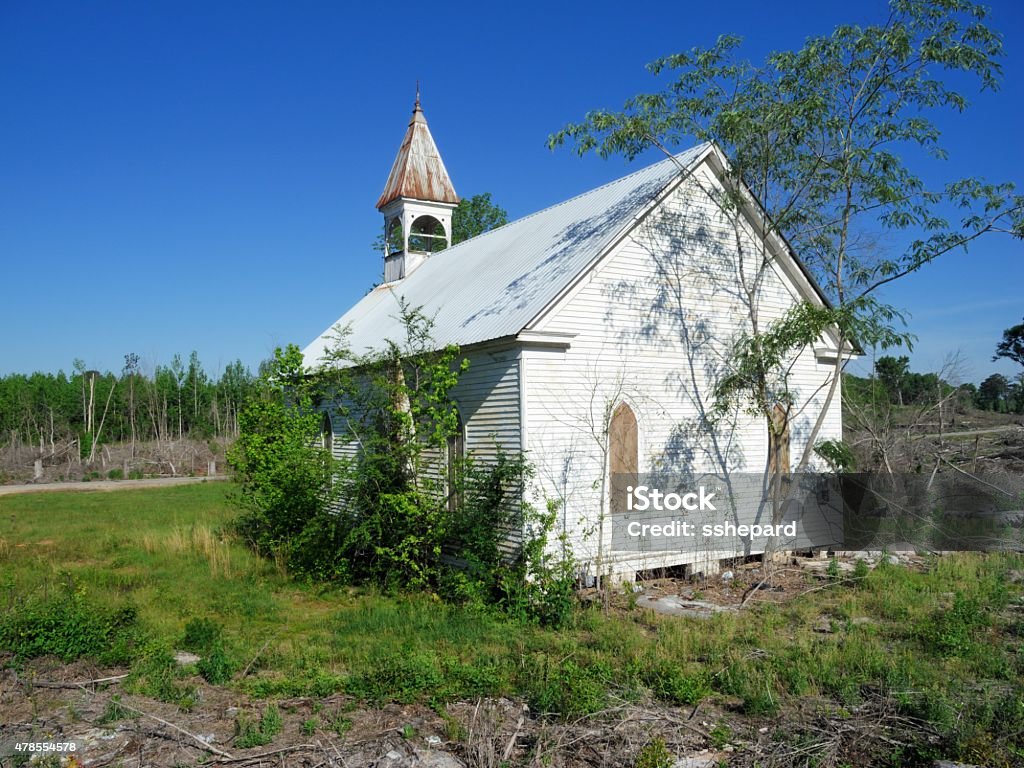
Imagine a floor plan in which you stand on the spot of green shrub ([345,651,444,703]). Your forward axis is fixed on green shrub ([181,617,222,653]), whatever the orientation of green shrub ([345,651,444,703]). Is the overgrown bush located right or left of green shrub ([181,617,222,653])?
right

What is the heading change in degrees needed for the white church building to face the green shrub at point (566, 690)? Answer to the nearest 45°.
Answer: approximately 135° to its left

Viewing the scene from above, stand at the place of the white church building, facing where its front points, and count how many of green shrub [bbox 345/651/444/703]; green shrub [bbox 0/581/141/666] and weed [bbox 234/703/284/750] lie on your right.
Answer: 0

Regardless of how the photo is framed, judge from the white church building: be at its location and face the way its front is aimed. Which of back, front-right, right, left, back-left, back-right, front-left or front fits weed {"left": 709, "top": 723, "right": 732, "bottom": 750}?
back-left

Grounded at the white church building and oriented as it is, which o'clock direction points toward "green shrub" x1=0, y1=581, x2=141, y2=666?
The green shrub is roughly at 9 o'clock from the white church building.

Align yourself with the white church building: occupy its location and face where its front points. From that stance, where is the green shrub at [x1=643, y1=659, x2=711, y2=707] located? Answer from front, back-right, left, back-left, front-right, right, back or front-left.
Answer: back-left

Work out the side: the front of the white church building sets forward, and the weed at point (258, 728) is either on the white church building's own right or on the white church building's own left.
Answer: on the white church building's own left

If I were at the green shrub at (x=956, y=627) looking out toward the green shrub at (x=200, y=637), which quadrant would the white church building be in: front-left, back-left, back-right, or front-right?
front-right

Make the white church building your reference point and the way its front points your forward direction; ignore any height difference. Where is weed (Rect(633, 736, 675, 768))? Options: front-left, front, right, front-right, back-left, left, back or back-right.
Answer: back-left

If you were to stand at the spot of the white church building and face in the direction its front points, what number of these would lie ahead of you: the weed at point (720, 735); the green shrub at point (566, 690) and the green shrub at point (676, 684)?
0

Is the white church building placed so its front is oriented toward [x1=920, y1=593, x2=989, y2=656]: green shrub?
no

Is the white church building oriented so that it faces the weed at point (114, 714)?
no

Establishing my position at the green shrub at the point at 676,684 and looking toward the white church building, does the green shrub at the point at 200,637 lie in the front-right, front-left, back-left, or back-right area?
front-left
